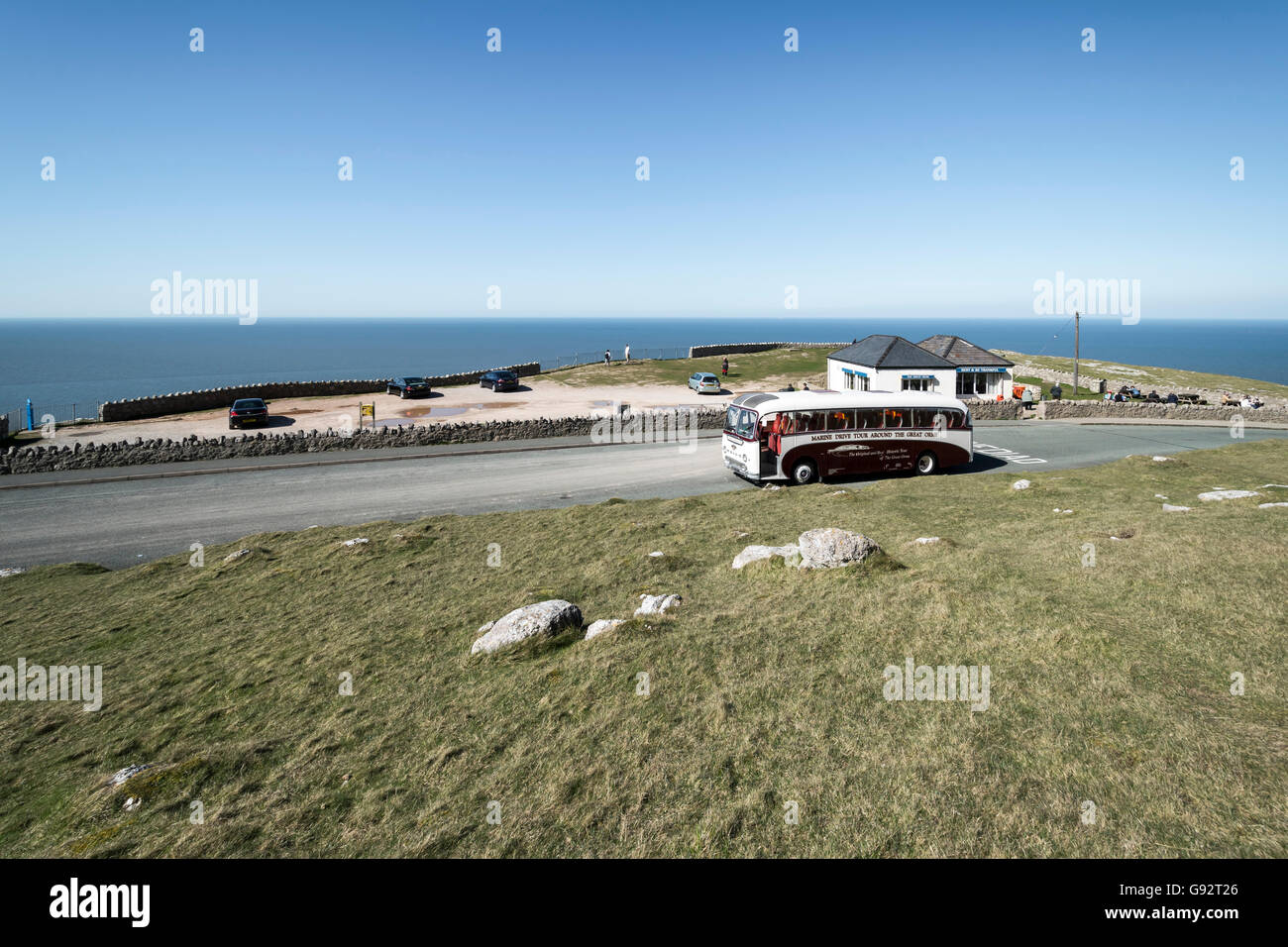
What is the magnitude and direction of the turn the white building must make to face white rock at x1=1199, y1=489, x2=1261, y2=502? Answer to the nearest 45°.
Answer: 0° — it already faces it

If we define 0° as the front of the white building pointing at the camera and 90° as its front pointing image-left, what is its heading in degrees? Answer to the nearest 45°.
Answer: approximately 0°

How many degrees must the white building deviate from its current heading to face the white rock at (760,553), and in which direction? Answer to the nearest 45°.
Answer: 0° — it already faces it

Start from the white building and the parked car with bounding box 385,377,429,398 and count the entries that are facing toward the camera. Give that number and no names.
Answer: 1

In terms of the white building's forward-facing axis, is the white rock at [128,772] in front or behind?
in front

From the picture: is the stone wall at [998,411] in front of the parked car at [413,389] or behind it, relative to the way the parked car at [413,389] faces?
behind

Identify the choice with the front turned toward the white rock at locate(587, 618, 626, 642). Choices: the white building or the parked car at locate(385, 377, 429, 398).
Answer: the white building
